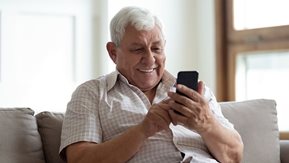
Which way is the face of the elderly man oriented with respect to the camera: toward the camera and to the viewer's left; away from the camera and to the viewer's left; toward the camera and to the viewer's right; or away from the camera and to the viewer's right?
toward the camera and to the viewer's right

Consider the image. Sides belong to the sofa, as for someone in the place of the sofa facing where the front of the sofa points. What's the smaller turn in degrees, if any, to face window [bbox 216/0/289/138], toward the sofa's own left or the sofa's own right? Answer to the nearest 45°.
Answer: approximately 135° to the sofa's own left

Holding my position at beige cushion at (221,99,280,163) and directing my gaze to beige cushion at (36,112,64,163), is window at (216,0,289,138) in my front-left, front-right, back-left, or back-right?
back-right

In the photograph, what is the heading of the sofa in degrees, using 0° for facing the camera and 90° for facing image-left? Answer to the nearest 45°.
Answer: approximately 0°
